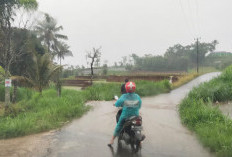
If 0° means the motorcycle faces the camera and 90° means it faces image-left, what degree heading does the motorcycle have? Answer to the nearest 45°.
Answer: approximately 135°

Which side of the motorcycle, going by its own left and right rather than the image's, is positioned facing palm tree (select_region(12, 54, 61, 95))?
front

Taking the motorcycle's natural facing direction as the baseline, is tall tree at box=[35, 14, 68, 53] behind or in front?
in front
